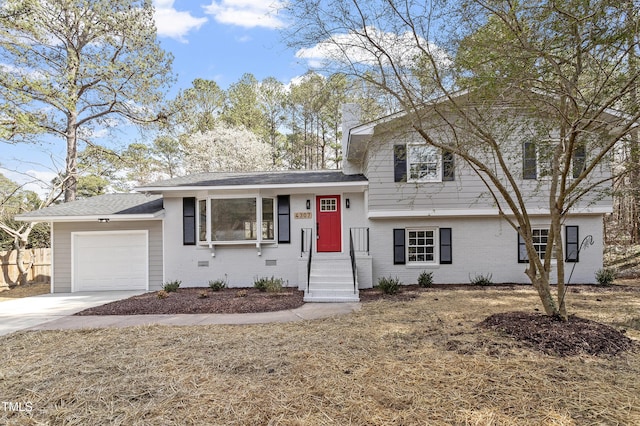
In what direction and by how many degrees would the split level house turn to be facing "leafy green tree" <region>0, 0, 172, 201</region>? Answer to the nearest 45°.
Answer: approximately 135° to its right

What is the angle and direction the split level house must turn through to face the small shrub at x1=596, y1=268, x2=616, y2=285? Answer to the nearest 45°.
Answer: approximately 90° to its left

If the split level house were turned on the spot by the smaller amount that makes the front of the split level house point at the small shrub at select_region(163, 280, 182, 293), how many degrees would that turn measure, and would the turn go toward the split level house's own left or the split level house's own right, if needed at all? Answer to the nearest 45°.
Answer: approximately 90° to the split level house's own right

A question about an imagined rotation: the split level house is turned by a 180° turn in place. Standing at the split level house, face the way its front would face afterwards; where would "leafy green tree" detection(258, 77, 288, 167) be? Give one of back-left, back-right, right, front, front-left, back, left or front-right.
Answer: front

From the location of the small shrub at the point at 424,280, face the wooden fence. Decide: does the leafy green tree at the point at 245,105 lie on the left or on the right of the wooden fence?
right

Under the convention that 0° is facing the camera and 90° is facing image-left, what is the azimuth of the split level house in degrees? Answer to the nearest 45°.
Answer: approximately 0°
